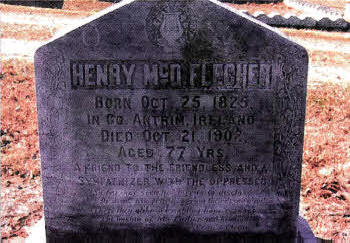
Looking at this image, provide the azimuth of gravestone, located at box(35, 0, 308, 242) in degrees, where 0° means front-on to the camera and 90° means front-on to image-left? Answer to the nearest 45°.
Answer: approximately 0°

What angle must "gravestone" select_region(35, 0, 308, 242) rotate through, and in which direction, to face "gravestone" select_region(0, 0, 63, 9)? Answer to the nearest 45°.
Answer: approximately 180°
